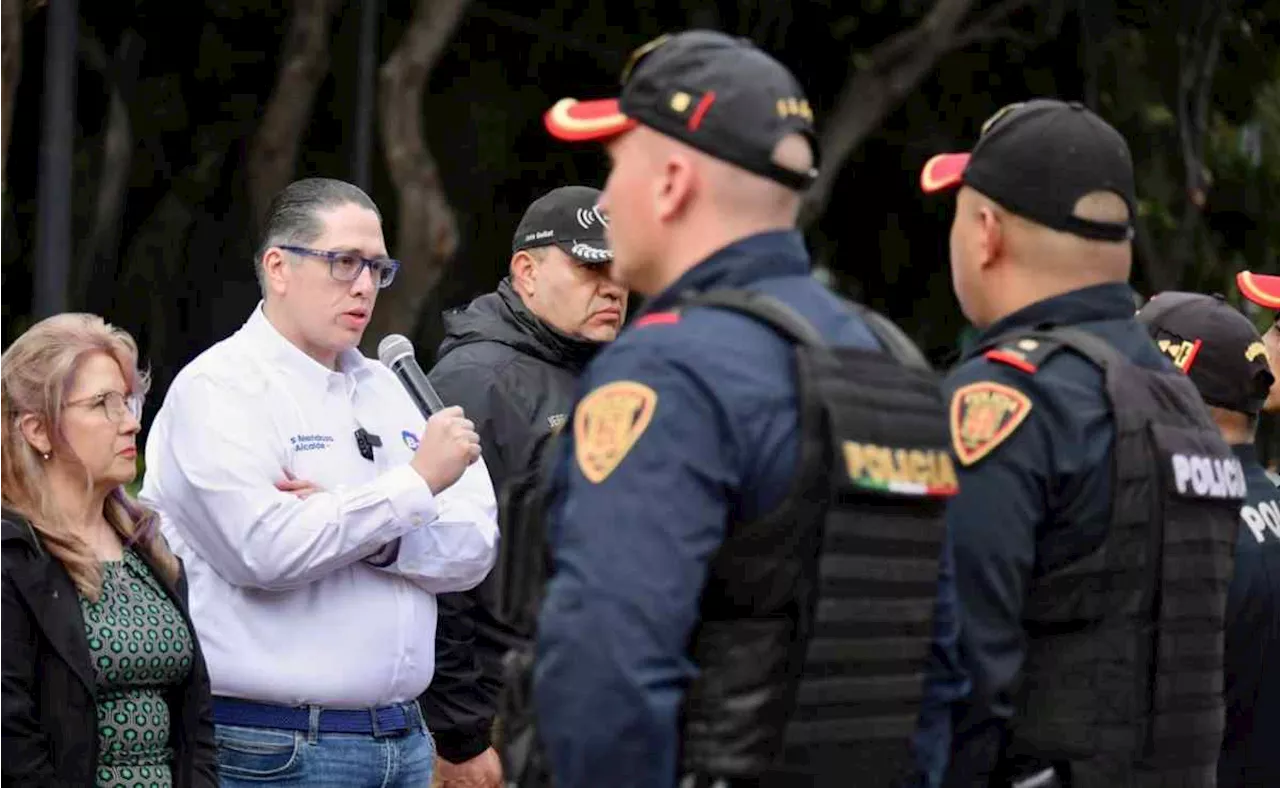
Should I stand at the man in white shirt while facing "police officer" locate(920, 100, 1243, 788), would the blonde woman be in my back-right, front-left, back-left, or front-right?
back-right

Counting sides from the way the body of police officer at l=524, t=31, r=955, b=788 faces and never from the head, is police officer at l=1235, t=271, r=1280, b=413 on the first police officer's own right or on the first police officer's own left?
on the first police officer's own right

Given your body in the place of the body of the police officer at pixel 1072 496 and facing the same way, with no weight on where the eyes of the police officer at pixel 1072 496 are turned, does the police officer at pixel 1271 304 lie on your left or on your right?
on your right

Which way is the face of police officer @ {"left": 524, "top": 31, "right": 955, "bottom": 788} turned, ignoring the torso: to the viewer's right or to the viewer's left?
to the viewer's left

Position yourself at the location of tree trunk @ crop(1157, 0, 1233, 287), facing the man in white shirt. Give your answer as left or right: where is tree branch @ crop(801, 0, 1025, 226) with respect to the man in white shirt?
right

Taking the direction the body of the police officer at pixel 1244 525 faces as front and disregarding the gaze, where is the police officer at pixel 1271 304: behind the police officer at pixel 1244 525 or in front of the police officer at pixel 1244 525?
in front

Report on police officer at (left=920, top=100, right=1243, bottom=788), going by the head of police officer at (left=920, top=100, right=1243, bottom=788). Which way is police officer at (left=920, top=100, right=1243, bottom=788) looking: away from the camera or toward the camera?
away from the camera

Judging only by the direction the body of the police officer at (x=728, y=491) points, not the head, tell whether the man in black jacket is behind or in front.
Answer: in front

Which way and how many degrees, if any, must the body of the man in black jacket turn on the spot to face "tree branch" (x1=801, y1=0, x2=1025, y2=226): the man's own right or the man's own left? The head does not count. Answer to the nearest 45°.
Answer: approximately 135° to the man's own left

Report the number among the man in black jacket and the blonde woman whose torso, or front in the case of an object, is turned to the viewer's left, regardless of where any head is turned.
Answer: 0

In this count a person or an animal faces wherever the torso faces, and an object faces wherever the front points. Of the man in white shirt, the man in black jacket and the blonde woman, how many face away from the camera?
0

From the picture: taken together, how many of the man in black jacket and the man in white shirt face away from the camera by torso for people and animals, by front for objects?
0

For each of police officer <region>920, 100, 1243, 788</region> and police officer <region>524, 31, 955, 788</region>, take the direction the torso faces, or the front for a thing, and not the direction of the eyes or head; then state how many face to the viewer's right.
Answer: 0

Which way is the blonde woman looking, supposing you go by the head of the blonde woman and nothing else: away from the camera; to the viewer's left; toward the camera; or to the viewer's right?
to the viewer's right

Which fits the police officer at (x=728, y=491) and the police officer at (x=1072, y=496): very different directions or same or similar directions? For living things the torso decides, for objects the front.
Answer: same or similar directions

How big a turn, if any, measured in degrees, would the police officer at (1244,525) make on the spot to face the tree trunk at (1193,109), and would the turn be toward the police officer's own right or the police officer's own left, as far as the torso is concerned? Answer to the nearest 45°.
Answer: approximately 45° to the police officer's own right

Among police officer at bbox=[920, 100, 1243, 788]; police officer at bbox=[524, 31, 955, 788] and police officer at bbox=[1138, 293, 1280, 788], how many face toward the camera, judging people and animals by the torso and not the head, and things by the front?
0
